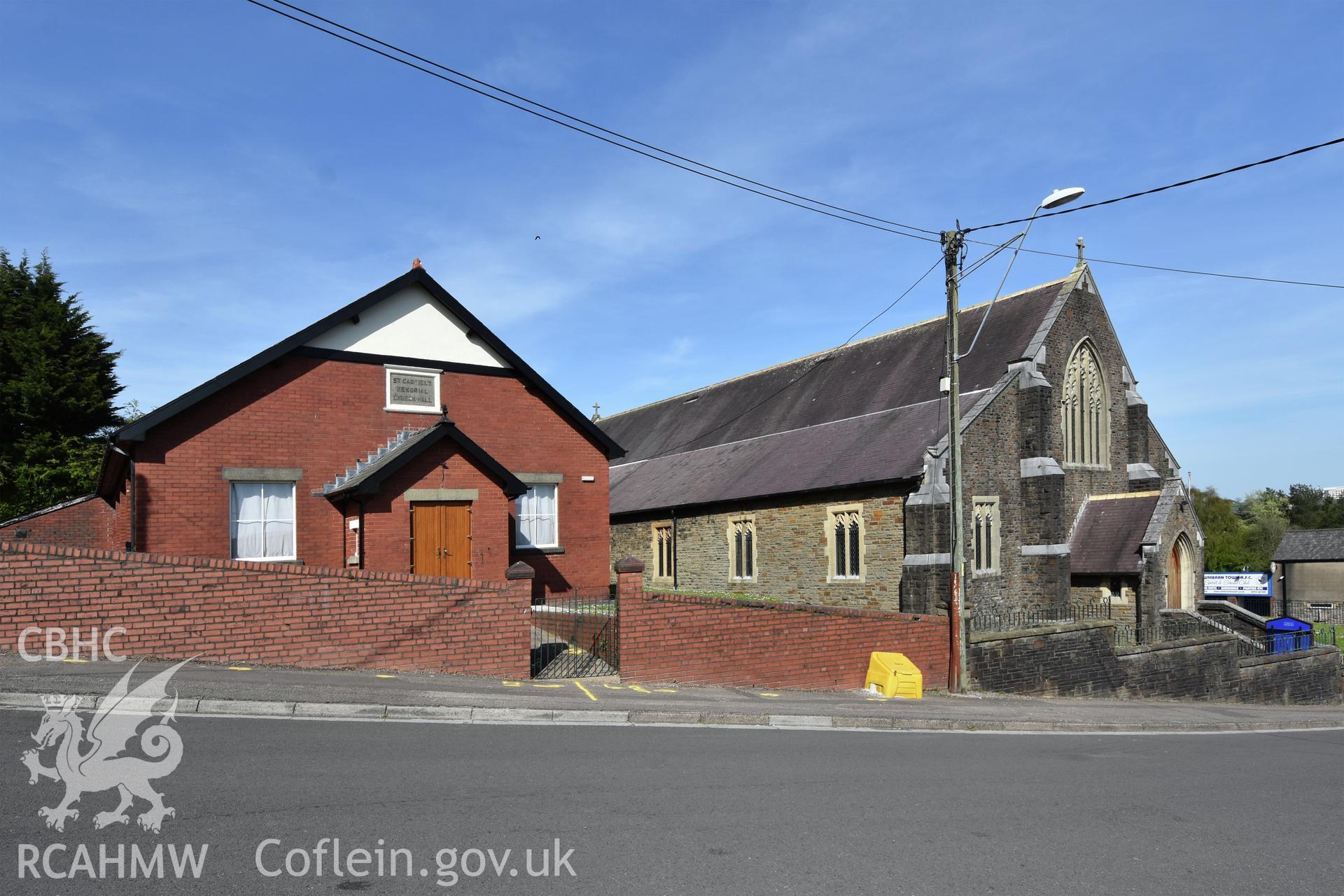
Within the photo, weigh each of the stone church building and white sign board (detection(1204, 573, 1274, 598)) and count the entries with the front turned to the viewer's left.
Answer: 0

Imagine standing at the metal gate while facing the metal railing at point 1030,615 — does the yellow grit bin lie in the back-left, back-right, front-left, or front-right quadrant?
front-right

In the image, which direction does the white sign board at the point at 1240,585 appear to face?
toward the camera

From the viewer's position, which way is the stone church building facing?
facing the viewer and to the right of the viewer

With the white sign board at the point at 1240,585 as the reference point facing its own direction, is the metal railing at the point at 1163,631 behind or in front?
in front

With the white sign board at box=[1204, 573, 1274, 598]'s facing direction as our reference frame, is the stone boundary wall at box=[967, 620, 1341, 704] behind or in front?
in front

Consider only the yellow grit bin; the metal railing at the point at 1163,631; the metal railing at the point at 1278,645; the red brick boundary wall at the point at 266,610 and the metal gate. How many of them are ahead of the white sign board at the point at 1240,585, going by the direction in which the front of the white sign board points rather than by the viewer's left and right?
5
